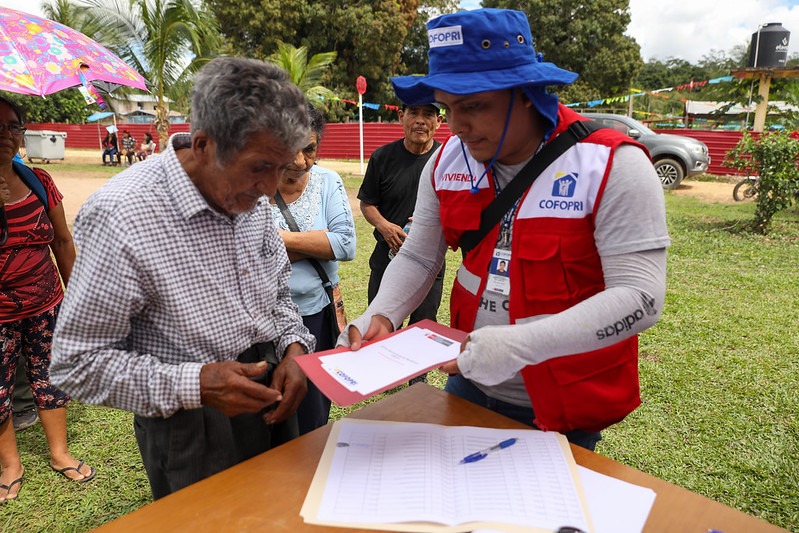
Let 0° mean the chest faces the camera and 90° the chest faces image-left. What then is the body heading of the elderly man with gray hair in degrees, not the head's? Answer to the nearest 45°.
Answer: approximately 315°

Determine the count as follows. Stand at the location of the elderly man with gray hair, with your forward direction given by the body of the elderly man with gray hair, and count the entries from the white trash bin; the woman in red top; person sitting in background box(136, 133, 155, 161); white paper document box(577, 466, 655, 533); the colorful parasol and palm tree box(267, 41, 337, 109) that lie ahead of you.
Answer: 1

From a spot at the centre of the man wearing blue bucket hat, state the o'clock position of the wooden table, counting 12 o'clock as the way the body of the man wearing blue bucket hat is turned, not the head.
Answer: The wooden table is roughly at 12 o'clock from the man wearing blue bucket hat.

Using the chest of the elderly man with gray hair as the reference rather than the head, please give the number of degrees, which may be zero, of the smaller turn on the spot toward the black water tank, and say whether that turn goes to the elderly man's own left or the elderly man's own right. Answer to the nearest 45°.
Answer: approximately 90° to the elderly man's own left

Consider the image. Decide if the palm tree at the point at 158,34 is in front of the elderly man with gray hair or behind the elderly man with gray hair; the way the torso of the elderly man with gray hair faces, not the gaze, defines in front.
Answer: behind

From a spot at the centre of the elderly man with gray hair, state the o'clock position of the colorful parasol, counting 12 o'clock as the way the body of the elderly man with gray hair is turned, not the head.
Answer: The colorful parasol is roughly at 7 o'clock from the elderly man with gray hair.

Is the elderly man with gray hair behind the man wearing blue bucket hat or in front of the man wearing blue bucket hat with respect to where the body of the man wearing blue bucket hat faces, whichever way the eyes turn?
in front

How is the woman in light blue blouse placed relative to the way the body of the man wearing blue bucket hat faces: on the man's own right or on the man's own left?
on the man's own right

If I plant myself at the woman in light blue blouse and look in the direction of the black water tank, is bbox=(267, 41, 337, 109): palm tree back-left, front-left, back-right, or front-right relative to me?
front-left

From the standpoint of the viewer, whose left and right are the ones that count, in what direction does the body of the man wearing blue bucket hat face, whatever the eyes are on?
facing the viewer and to the left of the viewer

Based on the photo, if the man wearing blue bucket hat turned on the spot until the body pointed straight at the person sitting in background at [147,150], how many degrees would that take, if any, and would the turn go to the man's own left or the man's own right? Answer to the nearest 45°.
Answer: approximately 90° to the man's own right

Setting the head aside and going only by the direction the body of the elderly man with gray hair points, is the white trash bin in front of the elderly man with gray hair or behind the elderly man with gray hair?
behind

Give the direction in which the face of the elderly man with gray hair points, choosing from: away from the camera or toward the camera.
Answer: toward the camera
